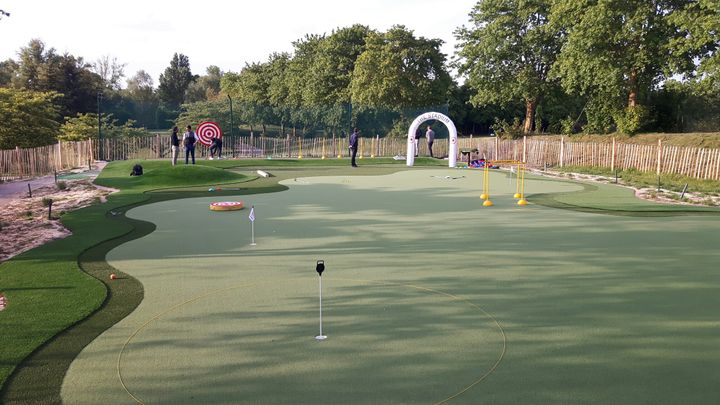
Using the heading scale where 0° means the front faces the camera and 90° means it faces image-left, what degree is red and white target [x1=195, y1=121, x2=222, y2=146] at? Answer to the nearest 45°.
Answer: approximately 0°

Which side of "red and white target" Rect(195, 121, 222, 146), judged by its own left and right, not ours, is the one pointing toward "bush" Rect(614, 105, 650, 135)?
left

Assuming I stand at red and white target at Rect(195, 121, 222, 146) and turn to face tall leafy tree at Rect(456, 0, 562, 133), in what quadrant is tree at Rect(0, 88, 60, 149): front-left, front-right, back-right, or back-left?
back-left

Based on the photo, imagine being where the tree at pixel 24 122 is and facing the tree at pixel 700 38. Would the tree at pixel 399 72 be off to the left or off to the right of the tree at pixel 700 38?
left

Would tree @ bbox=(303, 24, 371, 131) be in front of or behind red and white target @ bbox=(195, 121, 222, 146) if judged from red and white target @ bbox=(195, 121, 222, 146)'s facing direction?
behind

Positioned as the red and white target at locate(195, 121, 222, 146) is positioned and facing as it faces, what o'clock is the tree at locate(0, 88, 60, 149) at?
The tree is roughly at 4 o'clock from the red and white target.

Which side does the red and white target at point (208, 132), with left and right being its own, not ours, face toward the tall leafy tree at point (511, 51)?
left

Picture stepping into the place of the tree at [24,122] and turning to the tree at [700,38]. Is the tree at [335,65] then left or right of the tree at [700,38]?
left

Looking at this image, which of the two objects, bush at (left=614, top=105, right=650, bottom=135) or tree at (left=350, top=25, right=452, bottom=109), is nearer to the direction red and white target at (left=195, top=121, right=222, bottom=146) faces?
the bush

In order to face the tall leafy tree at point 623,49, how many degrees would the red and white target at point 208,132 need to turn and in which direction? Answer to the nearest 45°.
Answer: approximately 45° to its left

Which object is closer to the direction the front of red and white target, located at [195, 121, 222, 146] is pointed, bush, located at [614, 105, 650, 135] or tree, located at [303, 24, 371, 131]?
the bush
